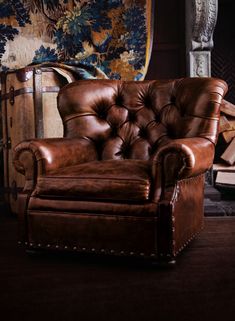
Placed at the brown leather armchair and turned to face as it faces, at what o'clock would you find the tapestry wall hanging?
The tapestry wall hanging is roughly at 4 o'clock from the brown leather armchair.

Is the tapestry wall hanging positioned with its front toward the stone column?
no

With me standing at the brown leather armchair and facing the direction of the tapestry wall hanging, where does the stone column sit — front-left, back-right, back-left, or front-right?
front-right

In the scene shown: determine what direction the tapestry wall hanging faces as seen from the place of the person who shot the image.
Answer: facing the viewer

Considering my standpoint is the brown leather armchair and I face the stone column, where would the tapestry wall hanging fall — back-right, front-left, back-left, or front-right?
front-left

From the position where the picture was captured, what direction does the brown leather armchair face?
facing the viewer and to the left of the viewer

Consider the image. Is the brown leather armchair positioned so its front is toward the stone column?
no

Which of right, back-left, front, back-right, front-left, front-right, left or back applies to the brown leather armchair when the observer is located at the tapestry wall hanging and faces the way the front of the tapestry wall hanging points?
front

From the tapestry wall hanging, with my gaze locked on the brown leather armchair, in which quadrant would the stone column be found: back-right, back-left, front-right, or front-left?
front-left
